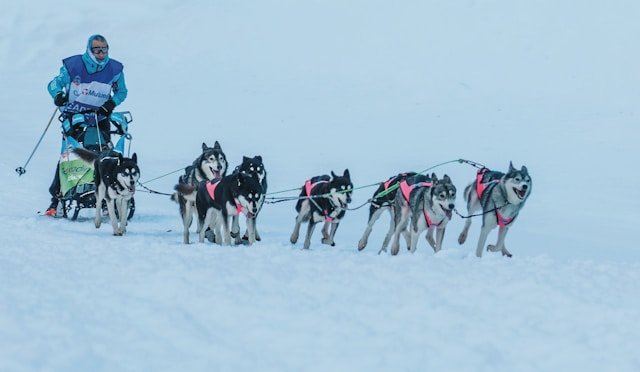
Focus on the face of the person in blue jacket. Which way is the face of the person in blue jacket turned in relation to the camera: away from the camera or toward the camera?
toward the camera

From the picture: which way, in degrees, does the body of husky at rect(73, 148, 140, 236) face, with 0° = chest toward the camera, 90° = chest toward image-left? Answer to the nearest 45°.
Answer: approximately 315°

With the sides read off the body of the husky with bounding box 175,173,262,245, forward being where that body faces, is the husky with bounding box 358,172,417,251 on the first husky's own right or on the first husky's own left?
on the first husky's own left

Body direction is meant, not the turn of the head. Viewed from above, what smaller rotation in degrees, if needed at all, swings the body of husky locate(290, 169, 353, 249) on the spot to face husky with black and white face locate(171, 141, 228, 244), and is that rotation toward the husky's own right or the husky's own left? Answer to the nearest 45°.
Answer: approximately 180°

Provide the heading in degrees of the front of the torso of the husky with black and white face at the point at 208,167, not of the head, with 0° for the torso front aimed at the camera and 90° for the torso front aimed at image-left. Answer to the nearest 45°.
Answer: approximately 315°

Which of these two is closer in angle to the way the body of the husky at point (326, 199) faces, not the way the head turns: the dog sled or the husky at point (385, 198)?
the husky

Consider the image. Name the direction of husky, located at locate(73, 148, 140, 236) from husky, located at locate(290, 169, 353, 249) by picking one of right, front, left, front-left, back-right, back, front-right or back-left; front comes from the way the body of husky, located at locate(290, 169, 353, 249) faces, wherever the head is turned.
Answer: back-right

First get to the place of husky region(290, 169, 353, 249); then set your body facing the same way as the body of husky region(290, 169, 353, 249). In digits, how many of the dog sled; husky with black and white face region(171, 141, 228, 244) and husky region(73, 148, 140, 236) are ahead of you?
0

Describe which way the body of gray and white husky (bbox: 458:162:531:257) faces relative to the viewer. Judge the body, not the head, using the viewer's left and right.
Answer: facing the viewer and to the right of the viewer

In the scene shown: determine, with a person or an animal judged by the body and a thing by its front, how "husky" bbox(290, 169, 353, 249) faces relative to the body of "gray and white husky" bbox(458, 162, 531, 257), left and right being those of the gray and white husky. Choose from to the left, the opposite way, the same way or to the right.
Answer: the same way

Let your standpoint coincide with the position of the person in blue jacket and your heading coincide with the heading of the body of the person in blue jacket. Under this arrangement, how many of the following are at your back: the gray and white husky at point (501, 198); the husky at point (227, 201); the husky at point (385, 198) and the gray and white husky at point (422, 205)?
0

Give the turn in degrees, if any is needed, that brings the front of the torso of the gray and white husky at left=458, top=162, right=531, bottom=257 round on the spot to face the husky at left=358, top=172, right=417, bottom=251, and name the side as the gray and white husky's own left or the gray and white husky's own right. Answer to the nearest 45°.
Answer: approximately 135° to the gray and white husky's own right

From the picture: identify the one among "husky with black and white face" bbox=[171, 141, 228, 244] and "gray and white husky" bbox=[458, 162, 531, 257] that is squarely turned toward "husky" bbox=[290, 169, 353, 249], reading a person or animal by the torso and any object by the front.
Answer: the husky with black and white face

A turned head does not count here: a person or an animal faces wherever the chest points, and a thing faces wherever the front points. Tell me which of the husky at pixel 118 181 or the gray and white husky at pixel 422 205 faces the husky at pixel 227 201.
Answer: the husky at pixel 118 181

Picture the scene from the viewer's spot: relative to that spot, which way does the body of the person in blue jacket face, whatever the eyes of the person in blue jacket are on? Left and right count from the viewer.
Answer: facing the viewer

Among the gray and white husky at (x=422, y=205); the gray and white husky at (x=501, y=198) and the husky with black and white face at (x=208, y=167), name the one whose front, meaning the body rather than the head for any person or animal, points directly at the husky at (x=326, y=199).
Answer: the husky with black and white face
